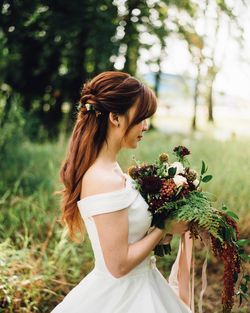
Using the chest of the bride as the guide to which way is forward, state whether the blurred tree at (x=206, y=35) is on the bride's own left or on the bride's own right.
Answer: on the bride's own left

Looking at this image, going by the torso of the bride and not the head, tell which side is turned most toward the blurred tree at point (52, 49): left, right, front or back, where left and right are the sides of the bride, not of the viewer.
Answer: left

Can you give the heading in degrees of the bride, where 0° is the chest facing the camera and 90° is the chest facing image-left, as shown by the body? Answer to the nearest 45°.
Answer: approximately 270°

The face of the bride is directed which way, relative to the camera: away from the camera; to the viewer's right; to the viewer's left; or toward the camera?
to the viewer's right
